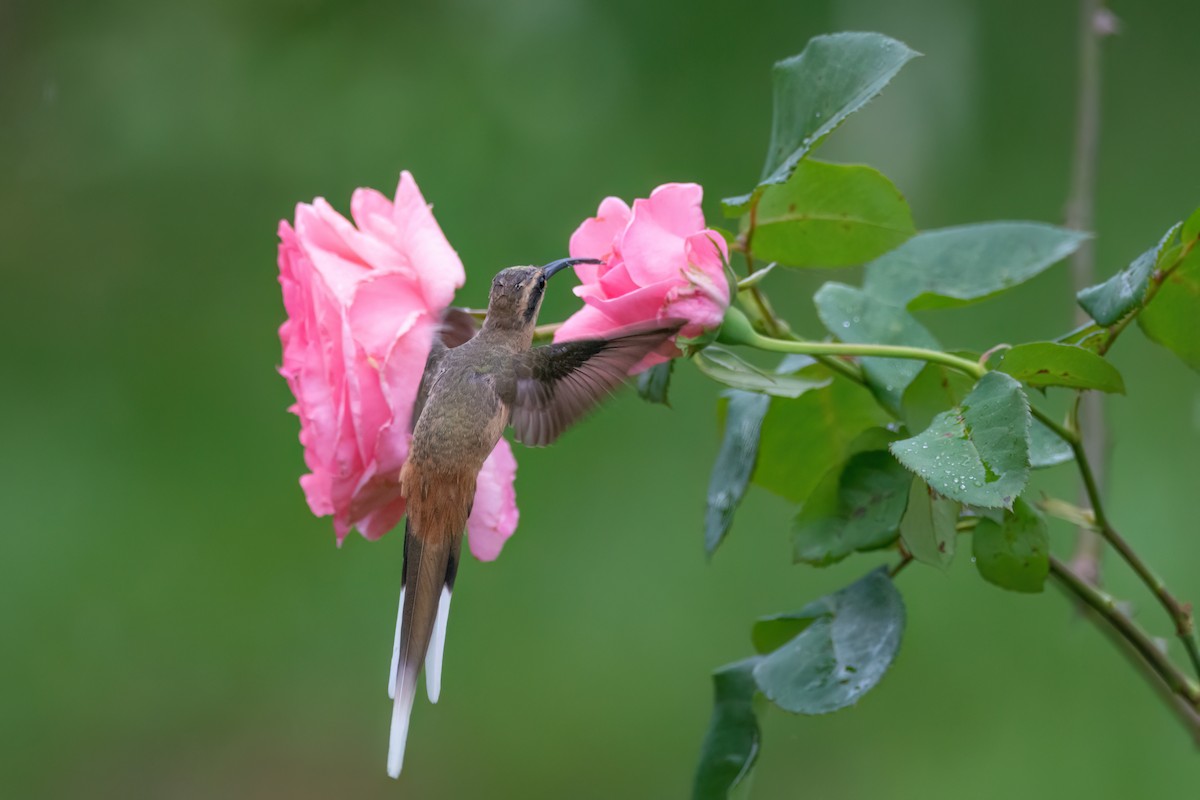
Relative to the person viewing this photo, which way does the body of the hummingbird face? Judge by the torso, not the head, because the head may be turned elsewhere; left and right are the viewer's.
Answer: facing away from the viewer and to the right of the viewer
